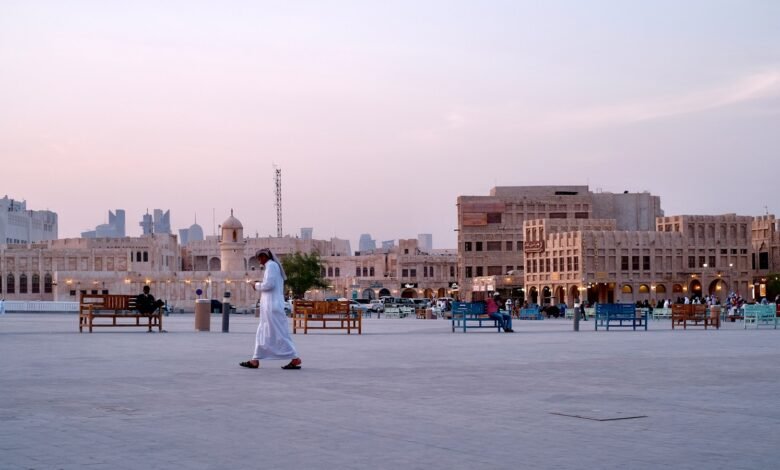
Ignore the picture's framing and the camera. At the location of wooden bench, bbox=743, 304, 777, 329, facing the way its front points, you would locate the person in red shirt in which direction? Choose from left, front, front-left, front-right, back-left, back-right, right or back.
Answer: front-right

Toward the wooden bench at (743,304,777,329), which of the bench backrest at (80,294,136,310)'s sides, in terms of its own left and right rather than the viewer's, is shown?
left

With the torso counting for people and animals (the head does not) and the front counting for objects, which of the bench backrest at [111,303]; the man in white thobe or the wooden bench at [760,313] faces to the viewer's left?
the man in white thobe

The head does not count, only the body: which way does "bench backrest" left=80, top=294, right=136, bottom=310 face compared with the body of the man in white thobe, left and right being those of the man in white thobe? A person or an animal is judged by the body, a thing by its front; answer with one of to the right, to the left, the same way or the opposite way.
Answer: to the left

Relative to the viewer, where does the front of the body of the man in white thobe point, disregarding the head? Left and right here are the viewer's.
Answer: facing to the left of the viewer

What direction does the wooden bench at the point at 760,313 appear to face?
toward the camera

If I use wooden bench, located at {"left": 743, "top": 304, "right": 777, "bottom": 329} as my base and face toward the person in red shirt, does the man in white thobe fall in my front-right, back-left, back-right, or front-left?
front-left

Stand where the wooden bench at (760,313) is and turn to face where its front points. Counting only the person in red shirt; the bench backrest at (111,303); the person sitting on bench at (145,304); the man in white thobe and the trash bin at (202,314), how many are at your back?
0

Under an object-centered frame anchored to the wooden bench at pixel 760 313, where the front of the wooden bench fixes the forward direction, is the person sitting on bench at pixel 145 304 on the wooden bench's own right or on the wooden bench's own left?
on the wooden bench's own right

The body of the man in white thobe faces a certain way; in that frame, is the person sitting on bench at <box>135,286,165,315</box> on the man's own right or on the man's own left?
on the man's own right

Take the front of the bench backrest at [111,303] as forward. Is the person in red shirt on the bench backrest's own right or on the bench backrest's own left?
on the bench backrest's own left
